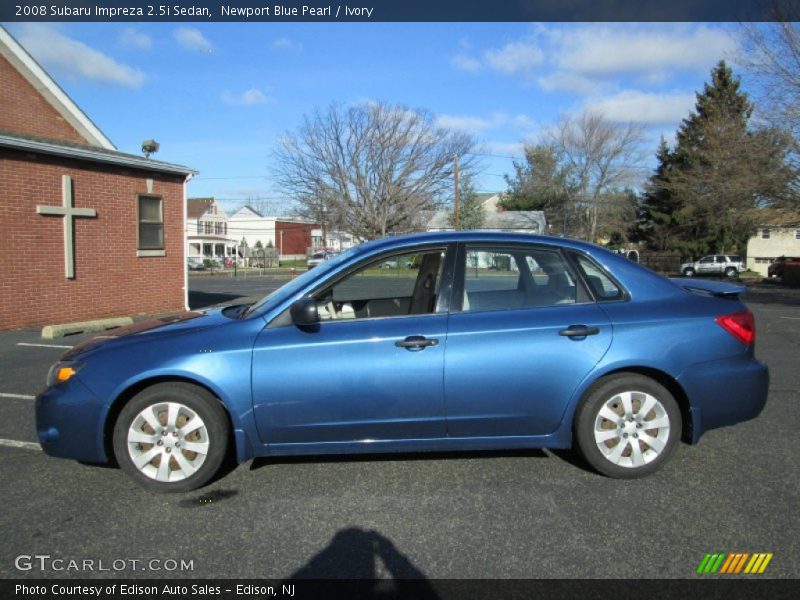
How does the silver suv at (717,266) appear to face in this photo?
to the viewer's left

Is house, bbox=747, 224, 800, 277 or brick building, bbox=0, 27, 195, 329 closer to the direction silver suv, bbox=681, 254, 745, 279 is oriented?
the brick building

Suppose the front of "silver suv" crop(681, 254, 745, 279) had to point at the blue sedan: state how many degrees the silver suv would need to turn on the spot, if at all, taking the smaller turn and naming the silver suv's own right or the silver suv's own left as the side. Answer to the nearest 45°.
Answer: approximately 90° to the silver suv's own left

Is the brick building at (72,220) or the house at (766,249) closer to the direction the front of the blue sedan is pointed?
the brick building

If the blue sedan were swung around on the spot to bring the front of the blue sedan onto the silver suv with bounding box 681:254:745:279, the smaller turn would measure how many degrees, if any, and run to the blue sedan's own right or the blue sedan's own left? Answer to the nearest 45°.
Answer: approximately 135° to the blue sedan's own right

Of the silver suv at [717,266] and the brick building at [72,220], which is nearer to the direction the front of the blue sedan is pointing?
the brick building

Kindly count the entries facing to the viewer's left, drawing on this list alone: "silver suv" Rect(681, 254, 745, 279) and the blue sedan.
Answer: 2

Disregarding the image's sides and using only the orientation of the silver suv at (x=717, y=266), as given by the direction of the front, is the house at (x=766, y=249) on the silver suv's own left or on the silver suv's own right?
on the silver suv's own right

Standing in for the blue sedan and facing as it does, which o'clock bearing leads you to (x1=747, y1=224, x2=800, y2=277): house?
The house is roughly at 4 o'clock from the blue sedan.

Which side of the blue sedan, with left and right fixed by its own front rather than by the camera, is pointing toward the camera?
left

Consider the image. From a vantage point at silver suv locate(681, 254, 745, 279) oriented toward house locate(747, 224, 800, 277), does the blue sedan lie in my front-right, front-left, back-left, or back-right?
back-right
